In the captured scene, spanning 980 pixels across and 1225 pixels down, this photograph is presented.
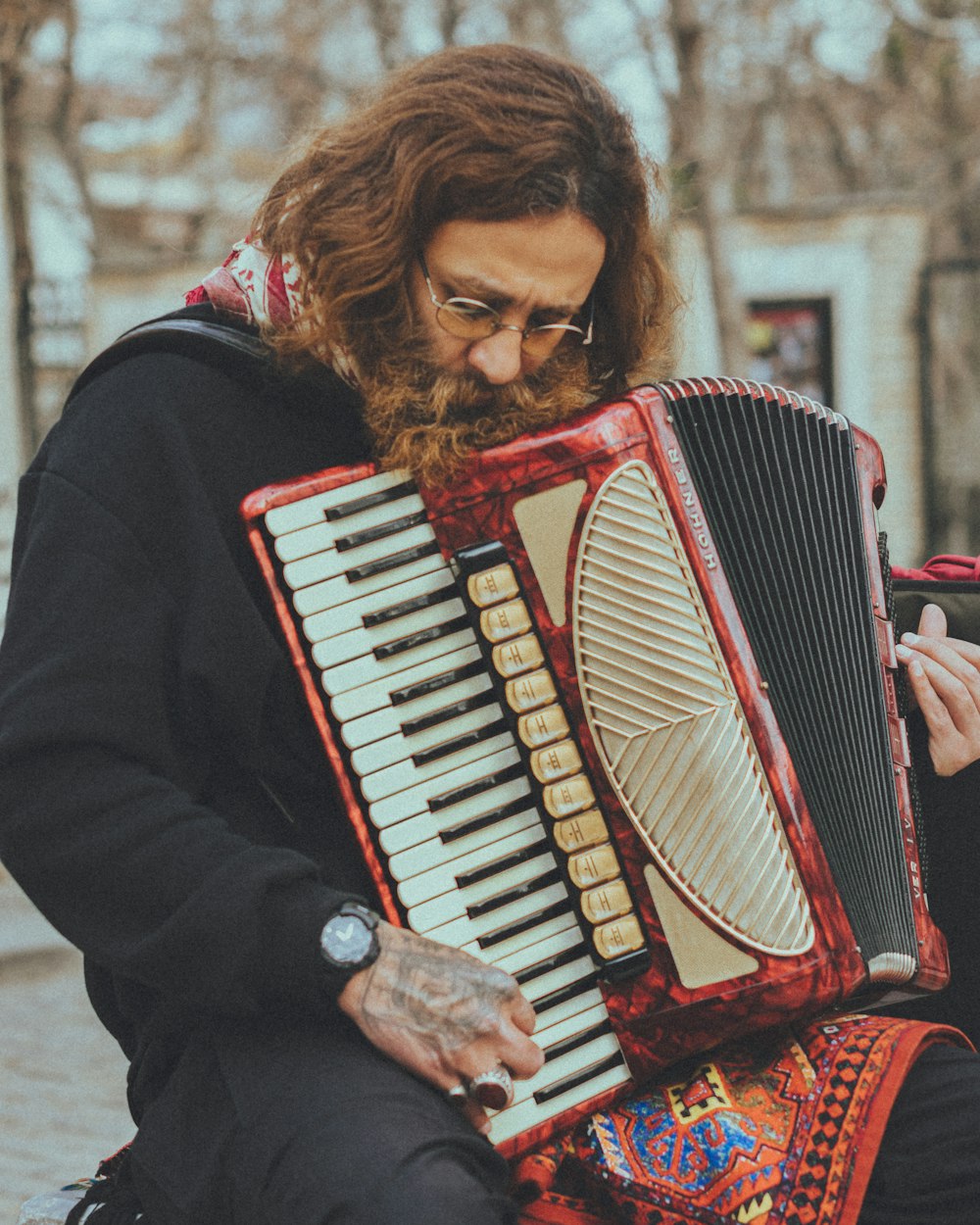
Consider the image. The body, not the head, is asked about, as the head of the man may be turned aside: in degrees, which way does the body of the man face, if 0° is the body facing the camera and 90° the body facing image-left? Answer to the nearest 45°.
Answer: approximately 315°
